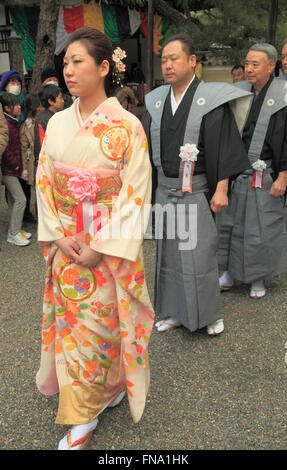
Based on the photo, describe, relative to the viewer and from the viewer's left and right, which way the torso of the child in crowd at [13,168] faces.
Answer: facing to the right of the viewer

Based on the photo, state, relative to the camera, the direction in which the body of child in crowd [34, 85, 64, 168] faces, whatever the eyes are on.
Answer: to the viewer's right

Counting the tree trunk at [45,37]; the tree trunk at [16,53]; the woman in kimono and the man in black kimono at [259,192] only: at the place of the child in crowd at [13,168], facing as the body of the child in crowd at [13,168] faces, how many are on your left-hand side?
2

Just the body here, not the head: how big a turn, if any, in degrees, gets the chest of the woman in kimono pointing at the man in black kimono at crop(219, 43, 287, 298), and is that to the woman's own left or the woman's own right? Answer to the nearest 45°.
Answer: approximately 180°

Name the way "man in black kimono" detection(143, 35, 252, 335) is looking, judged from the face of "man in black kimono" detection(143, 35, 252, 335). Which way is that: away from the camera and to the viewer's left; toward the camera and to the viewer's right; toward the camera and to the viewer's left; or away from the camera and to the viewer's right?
toward the camera and to the viewer's left

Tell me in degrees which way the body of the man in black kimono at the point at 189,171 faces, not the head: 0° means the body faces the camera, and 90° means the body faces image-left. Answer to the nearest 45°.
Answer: approximately 45°

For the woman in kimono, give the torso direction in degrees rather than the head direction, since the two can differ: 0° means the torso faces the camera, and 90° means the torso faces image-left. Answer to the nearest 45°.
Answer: approximately 45°

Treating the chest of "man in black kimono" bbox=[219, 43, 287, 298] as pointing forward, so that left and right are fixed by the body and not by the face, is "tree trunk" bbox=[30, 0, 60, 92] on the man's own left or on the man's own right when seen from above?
on the man's own right

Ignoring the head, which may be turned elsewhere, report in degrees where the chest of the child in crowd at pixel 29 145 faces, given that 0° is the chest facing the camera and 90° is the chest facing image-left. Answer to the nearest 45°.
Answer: approximately 270°

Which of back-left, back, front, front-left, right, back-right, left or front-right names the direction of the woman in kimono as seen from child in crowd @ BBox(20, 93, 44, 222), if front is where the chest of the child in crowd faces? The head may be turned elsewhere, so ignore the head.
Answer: right

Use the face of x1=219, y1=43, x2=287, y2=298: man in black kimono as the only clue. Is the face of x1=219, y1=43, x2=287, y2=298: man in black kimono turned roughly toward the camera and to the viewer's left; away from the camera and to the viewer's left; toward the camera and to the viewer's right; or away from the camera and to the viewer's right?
toward the camera and to the viewer's left
